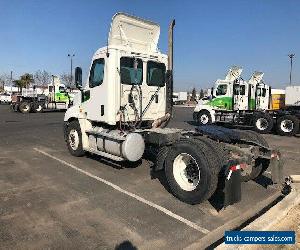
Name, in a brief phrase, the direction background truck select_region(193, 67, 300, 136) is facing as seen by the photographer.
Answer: facing to the left of the viewer

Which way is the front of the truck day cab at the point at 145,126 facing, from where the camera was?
facing away from the viewer and to the left of the viewer
